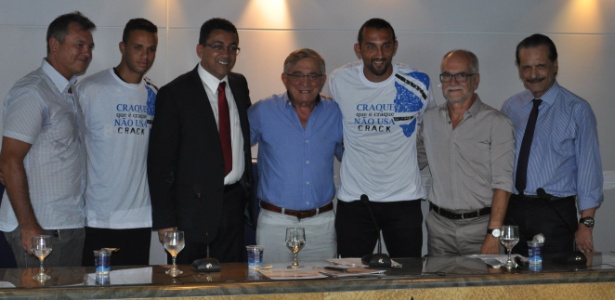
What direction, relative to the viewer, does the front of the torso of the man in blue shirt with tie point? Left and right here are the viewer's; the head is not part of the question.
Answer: facing the viewer and to the left of the viewer

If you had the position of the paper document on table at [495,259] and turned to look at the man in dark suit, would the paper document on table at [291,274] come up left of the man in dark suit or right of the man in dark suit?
left

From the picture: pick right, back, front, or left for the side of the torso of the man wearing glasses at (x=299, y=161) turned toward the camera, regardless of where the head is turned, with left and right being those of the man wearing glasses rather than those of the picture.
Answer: front

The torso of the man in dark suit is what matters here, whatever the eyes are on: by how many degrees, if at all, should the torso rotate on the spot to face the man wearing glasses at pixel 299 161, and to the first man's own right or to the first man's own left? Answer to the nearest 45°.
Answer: approximately 45° to the first man's own left

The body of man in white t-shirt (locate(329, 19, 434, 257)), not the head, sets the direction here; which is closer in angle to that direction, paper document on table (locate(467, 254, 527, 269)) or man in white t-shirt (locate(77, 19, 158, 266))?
the paper document on table

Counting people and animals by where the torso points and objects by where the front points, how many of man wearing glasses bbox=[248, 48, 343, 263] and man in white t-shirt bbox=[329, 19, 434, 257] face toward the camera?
2

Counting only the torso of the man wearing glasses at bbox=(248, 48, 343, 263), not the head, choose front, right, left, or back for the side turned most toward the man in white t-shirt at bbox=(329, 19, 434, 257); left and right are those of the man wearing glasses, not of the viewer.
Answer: left

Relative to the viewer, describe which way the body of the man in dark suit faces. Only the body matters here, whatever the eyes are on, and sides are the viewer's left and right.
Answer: facing the viewer and to the right of the viewer

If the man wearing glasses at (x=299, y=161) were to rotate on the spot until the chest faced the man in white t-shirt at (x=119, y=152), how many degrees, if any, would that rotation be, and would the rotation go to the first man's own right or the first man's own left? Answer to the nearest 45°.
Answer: approximately 90° to the first man's own right

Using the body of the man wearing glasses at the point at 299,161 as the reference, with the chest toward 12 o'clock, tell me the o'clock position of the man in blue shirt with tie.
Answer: The man in blue shirt with tie is roughly at 9 o'clock from the man wearing glasses.

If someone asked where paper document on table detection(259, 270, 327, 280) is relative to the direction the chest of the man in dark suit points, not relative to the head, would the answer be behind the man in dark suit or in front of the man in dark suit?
in front

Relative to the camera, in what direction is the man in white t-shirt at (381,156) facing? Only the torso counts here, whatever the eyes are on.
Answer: toward the camera
